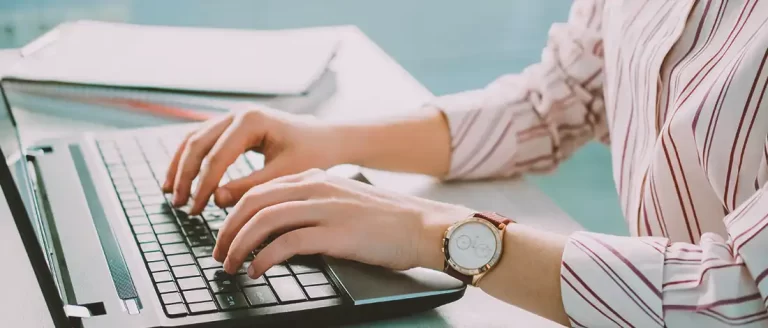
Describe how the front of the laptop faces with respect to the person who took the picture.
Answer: facing to the right of the viewer
